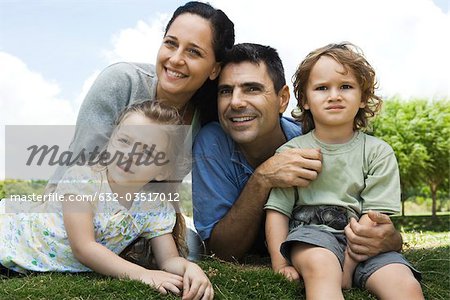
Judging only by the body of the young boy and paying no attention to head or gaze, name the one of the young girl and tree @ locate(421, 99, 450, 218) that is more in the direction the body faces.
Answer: the young girl

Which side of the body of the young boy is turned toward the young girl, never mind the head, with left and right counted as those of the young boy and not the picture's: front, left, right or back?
right

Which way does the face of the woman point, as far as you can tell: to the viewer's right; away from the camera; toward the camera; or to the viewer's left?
toward the camera

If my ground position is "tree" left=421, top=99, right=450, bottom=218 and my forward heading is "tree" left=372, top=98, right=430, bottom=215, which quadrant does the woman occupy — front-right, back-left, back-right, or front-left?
front-left

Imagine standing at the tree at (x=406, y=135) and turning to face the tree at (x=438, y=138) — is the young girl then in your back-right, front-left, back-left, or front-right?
back-right

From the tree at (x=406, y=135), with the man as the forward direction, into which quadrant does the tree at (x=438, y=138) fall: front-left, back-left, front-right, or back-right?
back-left

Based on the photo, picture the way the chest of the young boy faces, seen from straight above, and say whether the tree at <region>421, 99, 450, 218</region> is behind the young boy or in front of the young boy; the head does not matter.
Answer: behind

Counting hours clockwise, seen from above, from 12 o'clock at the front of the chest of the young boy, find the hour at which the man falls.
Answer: The man is roughly at 4 o'clock from the young boy.

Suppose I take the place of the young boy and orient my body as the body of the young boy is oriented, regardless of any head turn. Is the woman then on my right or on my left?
on my right

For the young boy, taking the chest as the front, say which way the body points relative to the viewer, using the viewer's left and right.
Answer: facing the viewer

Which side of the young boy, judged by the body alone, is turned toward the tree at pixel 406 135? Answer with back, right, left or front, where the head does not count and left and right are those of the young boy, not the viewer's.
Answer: back

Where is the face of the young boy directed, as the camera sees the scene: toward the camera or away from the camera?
toward the camera

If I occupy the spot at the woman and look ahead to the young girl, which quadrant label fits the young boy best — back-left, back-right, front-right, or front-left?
front-left
